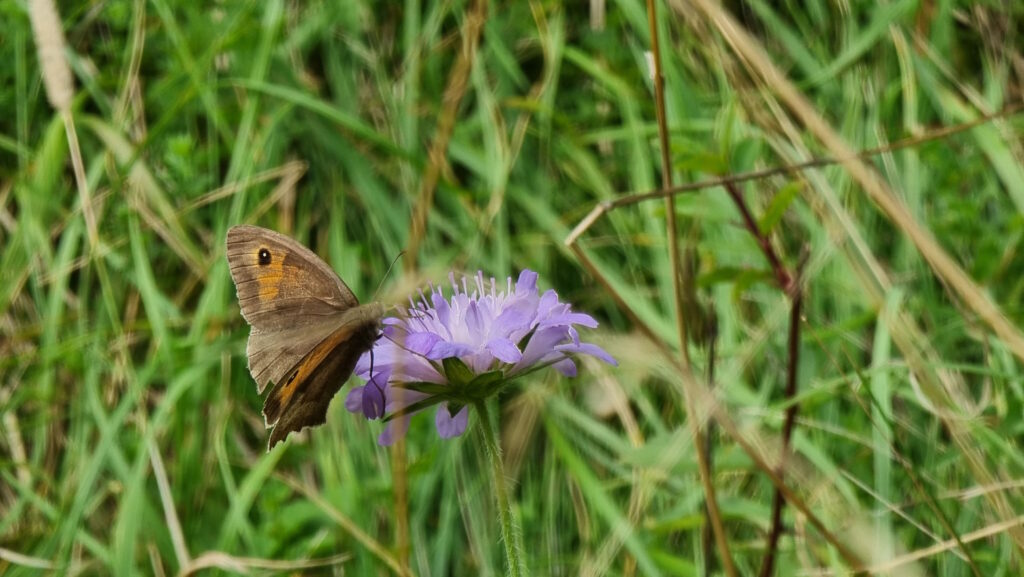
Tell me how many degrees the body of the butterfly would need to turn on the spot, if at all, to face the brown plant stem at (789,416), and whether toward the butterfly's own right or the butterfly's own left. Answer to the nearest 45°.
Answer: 0° — it already faces it

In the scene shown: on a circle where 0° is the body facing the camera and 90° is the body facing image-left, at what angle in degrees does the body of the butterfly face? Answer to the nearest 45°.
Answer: approximately 270°
